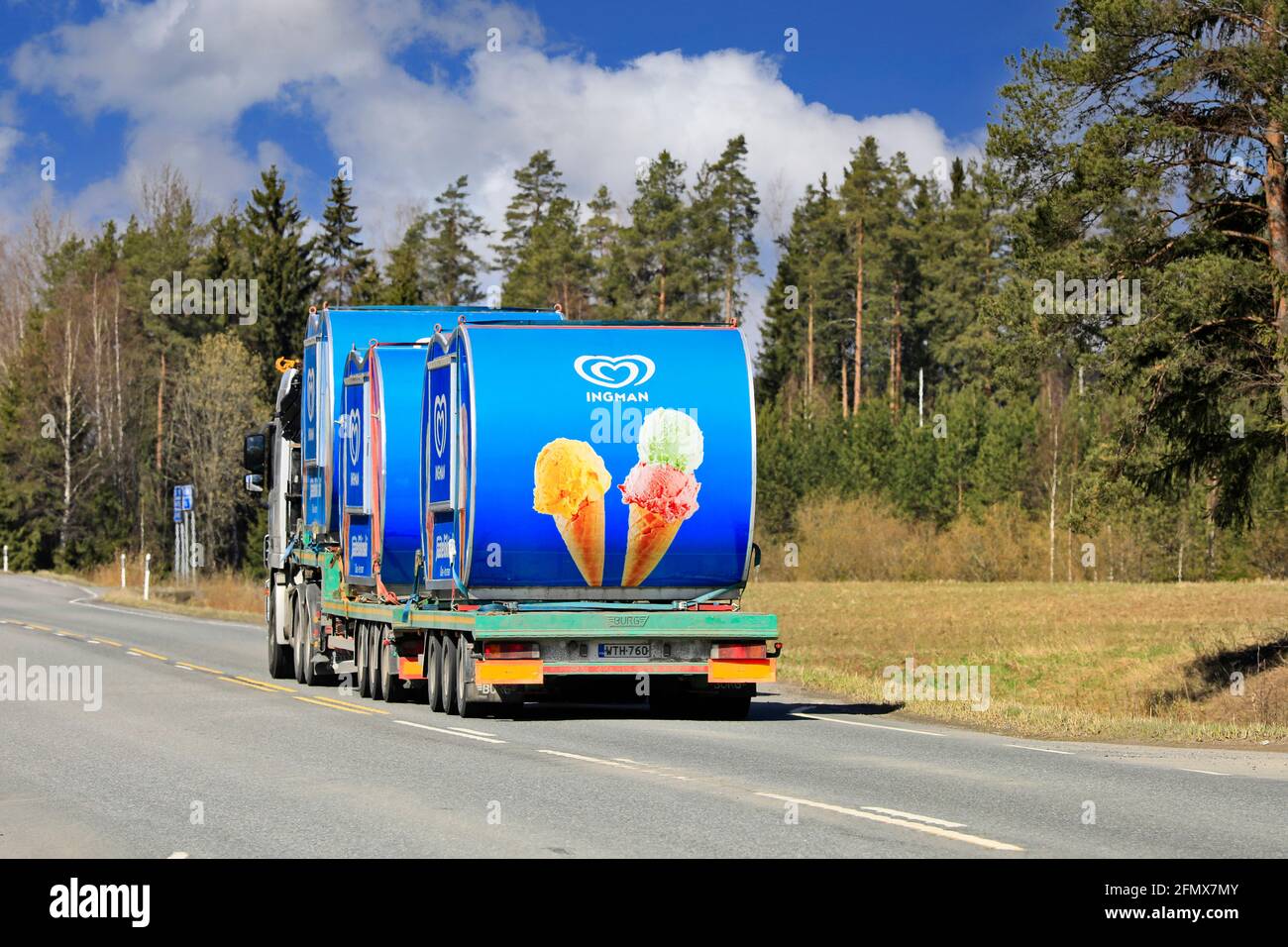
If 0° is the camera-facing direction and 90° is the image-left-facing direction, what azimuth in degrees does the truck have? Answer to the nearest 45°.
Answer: approximately 180°
